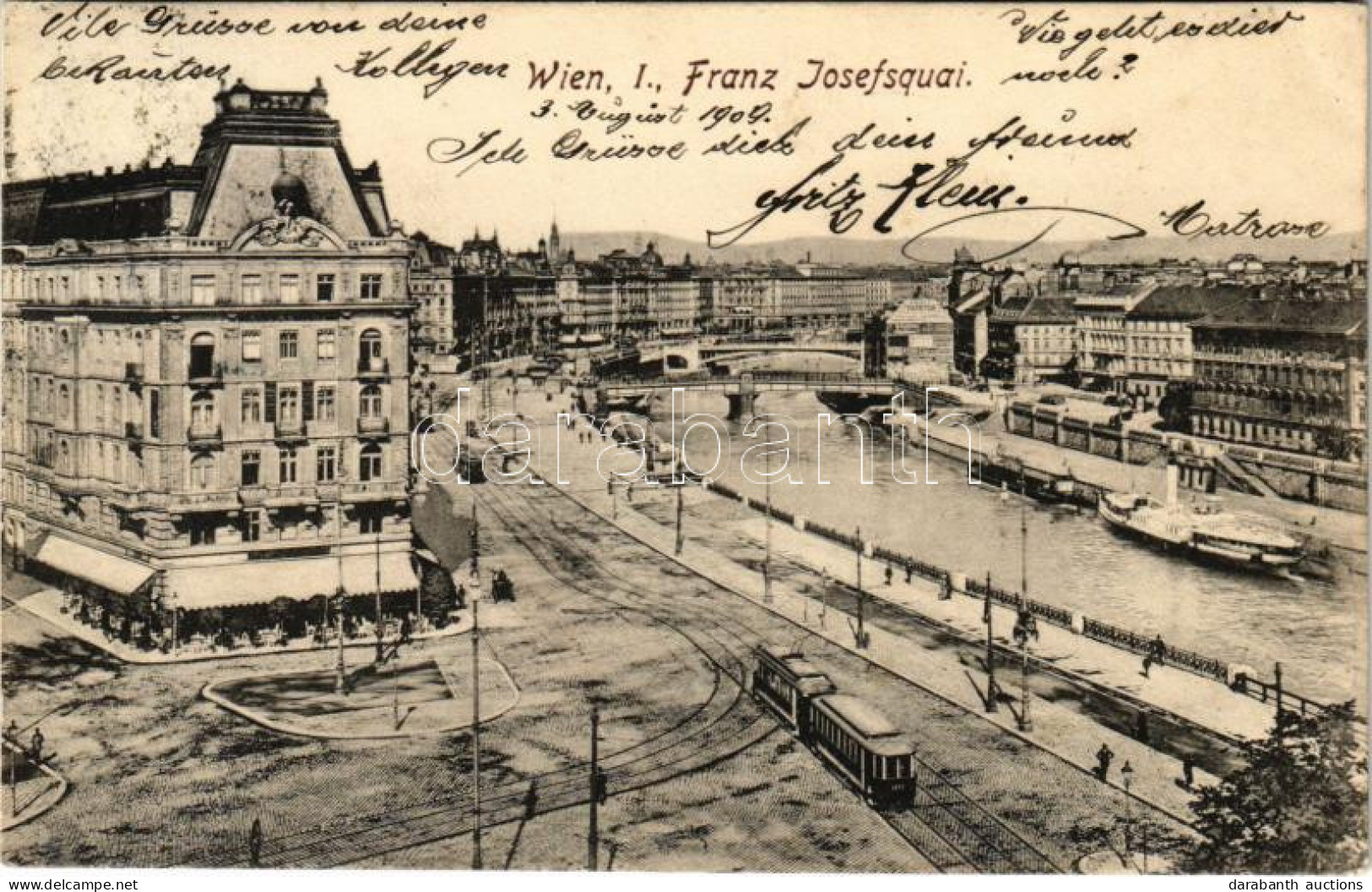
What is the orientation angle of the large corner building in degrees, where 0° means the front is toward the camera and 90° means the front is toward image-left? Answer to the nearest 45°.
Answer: approximately 0°

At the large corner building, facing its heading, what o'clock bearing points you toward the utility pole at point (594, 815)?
The utility pole is roughly at 11 o'clock from the large corner building.
